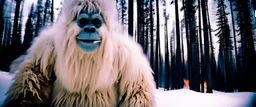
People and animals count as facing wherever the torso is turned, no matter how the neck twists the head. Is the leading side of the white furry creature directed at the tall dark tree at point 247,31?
no

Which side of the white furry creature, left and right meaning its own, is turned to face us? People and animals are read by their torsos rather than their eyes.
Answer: front
